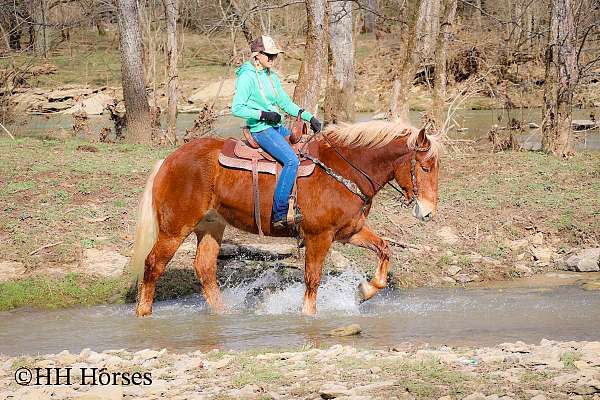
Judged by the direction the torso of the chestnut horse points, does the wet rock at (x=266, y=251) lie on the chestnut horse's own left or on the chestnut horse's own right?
on the chestnut horse's own left

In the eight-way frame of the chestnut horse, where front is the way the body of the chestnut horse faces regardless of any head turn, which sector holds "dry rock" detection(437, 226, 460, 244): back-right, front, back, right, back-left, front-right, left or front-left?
front-left

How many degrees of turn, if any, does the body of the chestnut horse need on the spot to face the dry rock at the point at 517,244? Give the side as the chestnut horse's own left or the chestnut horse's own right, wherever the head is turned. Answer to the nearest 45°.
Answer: approximately 45° to the chestnut horse's own left

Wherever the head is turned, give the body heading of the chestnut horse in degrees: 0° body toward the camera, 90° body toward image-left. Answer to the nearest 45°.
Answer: approximately 270°

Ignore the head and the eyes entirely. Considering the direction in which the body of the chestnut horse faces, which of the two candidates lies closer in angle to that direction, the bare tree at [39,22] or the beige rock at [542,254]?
the beige rock

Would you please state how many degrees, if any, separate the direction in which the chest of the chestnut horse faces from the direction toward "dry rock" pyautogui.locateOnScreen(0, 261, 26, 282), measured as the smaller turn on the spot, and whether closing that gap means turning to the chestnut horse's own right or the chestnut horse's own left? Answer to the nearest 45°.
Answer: approximately 180°

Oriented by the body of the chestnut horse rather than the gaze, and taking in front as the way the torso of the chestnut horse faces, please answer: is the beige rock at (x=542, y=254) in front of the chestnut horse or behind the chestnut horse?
in front

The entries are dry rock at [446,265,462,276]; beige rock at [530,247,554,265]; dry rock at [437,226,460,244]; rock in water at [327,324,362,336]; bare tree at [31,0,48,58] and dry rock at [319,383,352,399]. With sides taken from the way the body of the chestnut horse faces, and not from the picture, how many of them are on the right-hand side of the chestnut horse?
2

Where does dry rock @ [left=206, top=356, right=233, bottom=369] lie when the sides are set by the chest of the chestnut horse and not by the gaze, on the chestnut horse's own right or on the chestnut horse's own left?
on the chestnut horse's own right

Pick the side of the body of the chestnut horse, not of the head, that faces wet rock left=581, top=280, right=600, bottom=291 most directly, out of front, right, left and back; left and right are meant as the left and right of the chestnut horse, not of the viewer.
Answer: front

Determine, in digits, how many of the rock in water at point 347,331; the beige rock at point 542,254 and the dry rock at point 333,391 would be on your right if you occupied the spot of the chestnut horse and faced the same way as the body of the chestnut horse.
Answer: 2

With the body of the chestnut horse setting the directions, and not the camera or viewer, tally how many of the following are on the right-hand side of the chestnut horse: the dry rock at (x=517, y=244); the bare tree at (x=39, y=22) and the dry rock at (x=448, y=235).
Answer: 0

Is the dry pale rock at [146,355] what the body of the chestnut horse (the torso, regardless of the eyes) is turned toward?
no

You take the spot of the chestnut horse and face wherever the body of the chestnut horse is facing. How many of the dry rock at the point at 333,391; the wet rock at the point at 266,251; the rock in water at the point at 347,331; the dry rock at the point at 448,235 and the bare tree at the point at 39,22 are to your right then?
2

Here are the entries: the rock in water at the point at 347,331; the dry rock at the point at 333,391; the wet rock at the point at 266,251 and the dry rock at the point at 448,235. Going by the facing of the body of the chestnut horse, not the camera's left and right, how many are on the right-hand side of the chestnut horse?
2

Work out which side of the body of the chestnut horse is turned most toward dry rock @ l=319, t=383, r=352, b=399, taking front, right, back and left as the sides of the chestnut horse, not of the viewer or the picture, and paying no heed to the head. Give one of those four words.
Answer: right

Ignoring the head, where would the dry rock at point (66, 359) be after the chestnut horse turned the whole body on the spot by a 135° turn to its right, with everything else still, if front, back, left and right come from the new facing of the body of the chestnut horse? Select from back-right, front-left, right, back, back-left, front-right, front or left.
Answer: front
